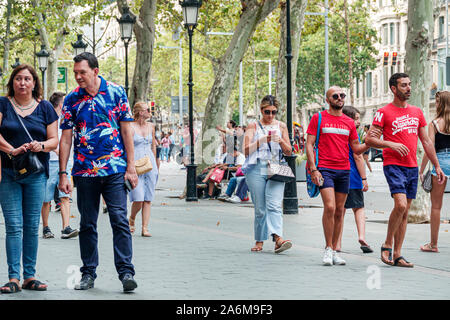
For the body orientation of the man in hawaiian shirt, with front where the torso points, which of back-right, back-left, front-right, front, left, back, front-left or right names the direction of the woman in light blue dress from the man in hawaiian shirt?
back

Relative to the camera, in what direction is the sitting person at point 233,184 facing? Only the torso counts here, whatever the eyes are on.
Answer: to the viewer's left

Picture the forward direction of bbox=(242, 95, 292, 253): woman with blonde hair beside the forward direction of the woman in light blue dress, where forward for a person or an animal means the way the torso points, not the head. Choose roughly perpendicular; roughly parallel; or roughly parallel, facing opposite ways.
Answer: roughly parallel

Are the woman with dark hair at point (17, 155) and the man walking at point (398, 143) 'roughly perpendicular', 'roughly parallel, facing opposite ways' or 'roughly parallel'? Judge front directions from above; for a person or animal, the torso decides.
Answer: roughly parallel

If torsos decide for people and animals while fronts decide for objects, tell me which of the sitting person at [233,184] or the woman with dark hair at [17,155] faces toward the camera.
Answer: the woman with dark hair

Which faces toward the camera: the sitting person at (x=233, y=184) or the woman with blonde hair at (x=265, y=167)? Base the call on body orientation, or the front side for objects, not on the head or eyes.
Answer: the woman with blonde hair

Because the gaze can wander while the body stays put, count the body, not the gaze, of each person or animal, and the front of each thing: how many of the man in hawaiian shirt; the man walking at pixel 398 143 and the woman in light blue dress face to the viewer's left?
0

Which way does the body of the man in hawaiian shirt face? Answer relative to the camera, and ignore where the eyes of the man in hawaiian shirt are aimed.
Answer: toward the camera

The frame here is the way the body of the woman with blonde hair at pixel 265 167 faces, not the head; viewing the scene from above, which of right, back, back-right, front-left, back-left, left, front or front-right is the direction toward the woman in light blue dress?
back-right

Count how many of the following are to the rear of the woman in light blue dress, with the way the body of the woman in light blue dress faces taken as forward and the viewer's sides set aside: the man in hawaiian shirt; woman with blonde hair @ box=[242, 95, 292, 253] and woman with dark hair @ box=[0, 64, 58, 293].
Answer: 0

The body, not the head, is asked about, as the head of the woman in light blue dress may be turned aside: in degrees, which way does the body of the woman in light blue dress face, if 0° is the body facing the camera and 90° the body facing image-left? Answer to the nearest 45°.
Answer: approximately 0°

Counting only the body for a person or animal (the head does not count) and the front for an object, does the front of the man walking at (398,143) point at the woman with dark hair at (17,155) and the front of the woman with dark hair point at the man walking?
no

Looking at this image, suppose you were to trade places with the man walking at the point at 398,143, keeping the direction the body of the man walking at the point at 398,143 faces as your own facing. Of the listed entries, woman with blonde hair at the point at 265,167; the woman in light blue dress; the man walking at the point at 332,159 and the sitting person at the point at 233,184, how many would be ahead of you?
0

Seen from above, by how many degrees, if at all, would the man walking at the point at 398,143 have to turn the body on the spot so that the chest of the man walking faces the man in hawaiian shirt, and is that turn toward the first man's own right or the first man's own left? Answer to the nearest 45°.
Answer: approximately 90° to the first man's own right

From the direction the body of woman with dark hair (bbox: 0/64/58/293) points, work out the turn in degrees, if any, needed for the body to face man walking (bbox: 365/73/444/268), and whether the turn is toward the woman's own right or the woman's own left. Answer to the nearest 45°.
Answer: approximately 90° to the woman's own left

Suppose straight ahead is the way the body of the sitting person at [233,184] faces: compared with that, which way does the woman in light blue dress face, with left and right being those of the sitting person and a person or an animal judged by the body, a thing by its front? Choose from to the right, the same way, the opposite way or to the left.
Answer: to the left

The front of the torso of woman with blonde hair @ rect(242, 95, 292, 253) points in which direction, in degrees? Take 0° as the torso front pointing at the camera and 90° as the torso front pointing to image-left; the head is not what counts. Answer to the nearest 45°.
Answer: approximately 0°

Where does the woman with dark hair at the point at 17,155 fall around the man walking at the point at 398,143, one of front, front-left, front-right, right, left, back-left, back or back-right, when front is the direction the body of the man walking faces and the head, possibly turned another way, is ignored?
right

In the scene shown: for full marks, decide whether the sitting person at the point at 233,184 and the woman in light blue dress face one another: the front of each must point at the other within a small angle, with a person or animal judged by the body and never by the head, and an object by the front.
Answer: no

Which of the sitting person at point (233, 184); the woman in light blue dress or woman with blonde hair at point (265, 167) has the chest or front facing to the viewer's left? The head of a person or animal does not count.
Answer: the sitting person
